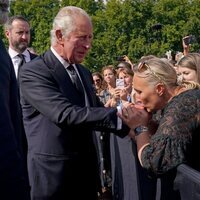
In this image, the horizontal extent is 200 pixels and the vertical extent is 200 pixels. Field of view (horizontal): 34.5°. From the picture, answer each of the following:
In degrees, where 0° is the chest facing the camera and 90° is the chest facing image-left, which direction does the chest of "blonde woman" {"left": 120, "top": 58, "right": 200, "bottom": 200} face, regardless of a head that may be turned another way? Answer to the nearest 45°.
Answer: approximately 90°

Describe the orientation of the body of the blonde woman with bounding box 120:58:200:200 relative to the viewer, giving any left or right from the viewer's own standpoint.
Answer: facing to the left of the viewer
